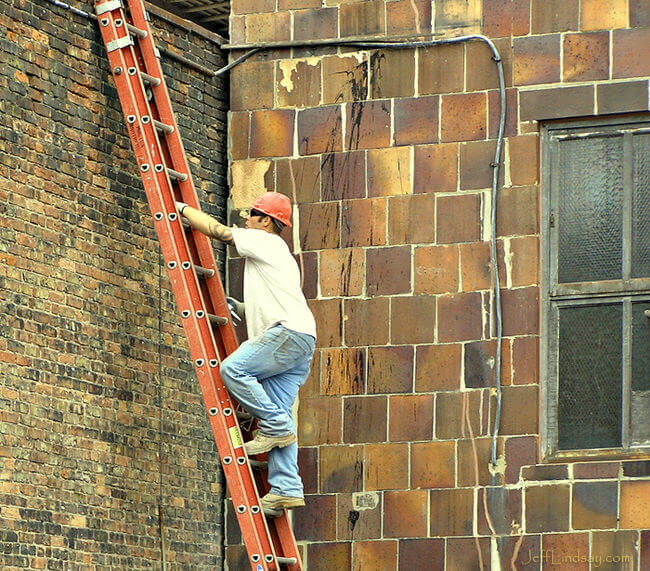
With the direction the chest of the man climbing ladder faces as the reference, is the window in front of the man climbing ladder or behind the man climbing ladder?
behind

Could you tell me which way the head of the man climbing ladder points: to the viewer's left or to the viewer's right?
to the viewer's left

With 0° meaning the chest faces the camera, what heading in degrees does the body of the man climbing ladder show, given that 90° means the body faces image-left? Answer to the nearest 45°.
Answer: approximately 90°
